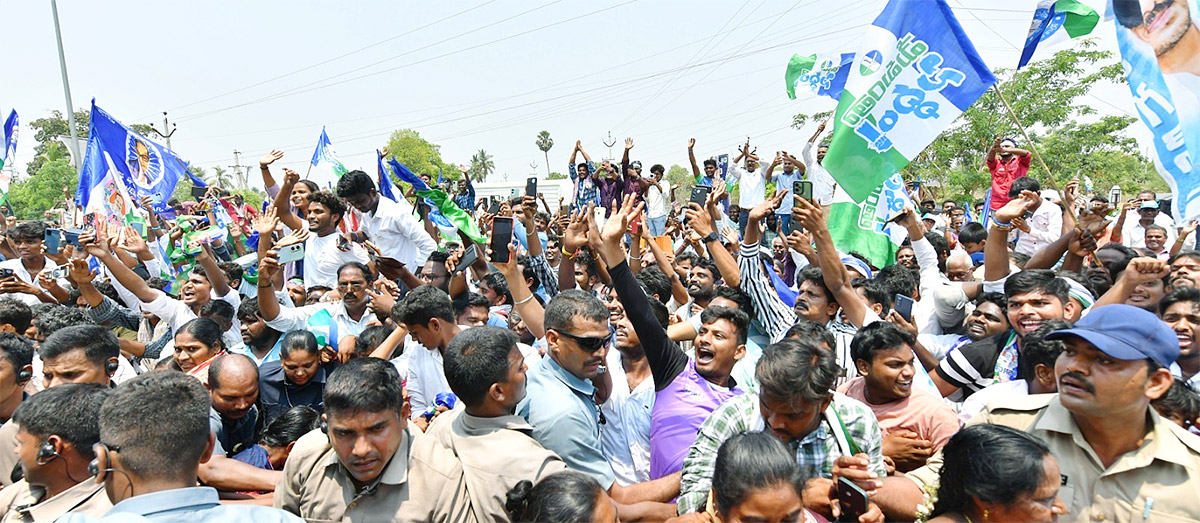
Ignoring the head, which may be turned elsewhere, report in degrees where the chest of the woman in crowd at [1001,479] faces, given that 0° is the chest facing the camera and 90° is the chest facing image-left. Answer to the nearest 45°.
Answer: approximately 270°

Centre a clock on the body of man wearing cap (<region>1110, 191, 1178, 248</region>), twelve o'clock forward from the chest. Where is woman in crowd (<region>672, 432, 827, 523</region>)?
The woman in crowd is roughly at 12 o'clock from the man wearing cap.

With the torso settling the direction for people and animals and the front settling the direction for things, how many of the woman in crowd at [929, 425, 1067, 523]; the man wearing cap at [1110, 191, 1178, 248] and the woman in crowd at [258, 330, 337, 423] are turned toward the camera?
2

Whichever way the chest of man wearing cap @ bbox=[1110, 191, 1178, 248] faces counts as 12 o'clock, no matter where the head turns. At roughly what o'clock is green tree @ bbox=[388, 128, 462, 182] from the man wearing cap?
The green tree is roughly at 4 o'clock from the man wearing cap.

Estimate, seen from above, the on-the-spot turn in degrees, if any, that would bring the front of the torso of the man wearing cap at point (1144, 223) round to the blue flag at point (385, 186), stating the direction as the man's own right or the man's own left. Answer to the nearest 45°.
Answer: approximately 45° to the man's own right

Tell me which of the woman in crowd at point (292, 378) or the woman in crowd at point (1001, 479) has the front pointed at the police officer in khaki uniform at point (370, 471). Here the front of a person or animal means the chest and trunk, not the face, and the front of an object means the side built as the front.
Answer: the woman in crowd at point (292, 378)

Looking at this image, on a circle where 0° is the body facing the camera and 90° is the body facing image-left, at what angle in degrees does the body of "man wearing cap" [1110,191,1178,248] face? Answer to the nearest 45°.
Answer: approximately 0°

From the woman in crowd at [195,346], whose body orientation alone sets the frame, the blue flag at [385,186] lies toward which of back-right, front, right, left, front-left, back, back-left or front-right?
back
